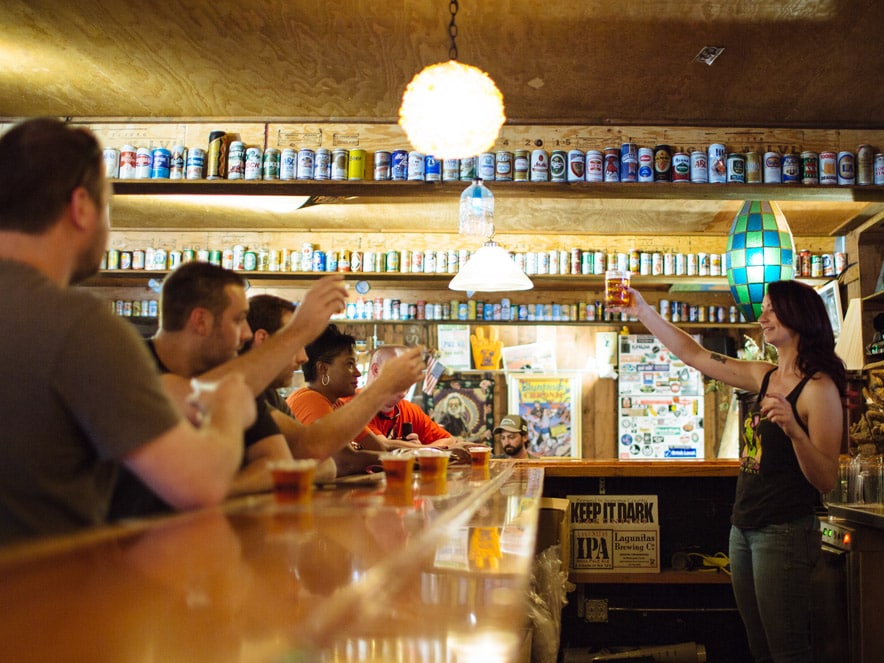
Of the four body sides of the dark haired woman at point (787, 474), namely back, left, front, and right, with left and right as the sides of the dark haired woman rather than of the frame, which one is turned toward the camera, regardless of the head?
left

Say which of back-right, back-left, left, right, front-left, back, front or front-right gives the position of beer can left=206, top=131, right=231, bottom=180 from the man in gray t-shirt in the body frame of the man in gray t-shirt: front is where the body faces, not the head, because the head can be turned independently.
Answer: front-left

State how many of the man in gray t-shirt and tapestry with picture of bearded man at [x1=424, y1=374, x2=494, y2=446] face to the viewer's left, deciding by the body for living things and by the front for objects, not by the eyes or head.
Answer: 0

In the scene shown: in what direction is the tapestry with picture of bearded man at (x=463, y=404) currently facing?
toward the camera

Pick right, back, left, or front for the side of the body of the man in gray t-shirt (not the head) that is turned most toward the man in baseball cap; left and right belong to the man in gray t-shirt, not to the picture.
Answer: front

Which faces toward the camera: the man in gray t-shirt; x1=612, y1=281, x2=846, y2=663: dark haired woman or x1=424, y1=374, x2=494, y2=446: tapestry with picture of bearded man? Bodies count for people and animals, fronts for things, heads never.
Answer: the tapestry with picture of bearded man

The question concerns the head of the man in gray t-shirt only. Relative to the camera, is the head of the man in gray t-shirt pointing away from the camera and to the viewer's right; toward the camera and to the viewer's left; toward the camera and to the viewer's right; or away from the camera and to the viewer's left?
away from the camera and to the viewer's right

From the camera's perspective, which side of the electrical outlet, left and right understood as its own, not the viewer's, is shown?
front

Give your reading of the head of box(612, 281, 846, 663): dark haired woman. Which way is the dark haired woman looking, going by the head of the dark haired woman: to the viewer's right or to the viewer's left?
to the viewer's left

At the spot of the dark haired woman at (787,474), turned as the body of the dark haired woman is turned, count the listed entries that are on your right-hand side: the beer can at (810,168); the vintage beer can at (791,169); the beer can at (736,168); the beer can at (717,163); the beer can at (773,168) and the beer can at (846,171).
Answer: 6

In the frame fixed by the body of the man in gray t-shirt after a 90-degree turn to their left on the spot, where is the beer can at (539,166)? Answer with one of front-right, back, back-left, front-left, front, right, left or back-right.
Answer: right

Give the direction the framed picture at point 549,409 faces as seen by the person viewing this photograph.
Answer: facing the viewer

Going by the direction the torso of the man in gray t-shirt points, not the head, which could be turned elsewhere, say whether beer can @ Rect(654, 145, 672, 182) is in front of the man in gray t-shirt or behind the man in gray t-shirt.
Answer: in front
